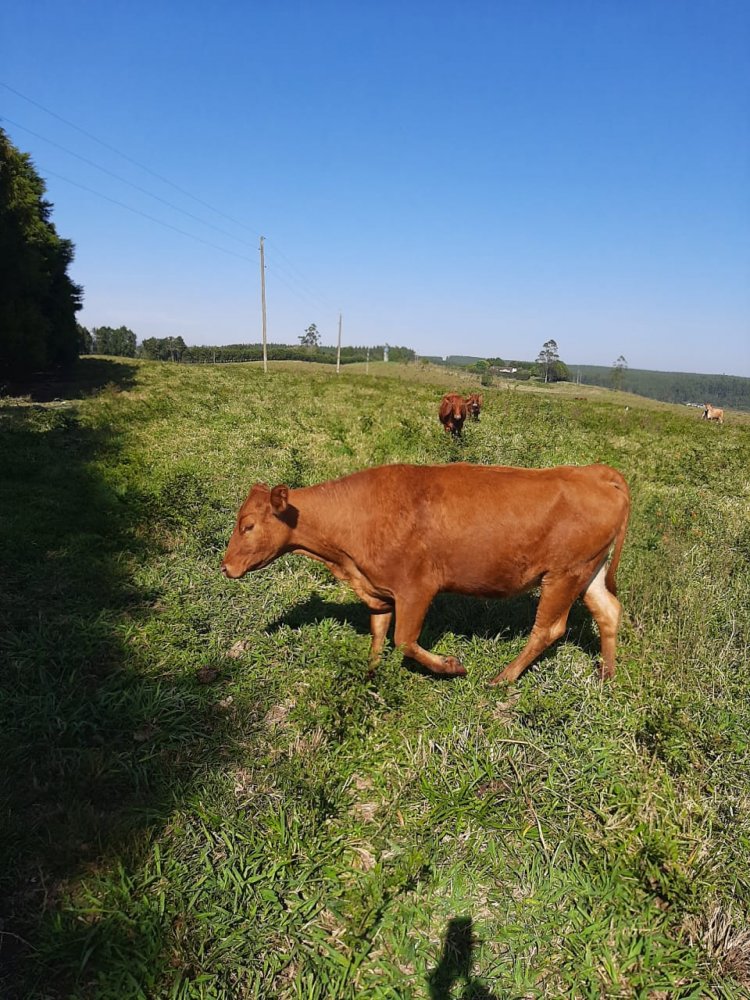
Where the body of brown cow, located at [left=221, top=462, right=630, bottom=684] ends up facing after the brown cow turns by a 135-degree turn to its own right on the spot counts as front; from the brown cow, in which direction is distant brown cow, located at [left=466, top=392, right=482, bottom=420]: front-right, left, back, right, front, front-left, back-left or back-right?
front-left

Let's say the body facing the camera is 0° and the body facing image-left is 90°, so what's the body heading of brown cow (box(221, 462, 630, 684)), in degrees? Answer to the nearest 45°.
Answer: approximately 90°

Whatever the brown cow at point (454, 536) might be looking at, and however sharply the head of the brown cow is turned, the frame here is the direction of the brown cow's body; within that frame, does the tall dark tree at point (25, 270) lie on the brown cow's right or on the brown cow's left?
on the brown cow's right

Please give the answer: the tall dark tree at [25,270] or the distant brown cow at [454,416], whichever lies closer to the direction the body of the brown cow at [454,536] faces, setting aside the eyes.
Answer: the tall dark tree

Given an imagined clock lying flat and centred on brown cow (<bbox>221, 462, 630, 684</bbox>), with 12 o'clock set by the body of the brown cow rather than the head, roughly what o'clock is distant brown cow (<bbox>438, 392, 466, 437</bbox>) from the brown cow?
The distant brown cow is roughly at 3 o'clock from the brown cow.
